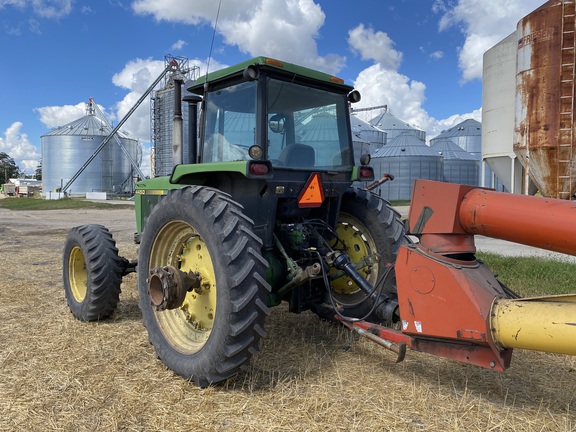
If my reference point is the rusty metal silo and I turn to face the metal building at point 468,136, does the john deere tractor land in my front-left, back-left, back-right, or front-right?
back-left

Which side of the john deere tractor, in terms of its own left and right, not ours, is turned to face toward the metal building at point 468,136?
right

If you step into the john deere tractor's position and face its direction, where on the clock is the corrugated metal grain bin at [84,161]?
The corrugated metal grain bin is roughly at 1 o'clock from the john deere tractor.

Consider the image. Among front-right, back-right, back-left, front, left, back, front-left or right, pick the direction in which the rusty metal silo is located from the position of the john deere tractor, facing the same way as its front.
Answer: right

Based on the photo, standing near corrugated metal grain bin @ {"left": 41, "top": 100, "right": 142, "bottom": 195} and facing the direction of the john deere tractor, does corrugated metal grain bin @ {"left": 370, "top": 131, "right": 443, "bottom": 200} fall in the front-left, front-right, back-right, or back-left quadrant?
front-left

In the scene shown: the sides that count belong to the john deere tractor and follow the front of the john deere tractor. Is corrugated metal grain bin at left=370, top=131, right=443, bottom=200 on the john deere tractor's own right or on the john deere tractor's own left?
on the john deere tractor's own right

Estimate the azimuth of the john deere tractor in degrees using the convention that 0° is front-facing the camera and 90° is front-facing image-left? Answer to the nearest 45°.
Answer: approximately 135°

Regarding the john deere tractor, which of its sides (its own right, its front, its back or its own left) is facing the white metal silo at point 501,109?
right

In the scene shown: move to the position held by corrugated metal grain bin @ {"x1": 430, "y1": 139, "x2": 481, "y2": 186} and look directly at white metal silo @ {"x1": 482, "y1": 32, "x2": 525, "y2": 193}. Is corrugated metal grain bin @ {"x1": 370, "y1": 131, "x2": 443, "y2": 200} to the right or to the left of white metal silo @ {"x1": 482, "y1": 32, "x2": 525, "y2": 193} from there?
right

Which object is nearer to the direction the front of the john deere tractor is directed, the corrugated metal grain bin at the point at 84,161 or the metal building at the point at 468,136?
the corrugated metal grain bin

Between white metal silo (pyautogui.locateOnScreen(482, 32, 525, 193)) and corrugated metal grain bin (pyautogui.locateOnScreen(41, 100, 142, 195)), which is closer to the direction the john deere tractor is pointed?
the corrugated metal grain bin

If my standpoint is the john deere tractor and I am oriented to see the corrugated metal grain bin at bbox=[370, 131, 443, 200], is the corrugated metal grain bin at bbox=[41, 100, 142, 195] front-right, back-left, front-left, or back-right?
front-left
